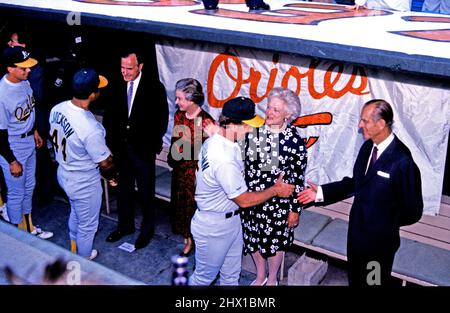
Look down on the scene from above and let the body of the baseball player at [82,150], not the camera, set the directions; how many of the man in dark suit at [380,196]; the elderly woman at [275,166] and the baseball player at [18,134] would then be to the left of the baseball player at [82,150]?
1

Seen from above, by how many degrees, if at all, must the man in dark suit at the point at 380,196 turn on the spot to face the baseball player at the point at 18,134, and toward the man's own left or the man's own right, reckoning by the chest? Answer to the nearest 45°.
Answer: approximately 45° to the man's own right

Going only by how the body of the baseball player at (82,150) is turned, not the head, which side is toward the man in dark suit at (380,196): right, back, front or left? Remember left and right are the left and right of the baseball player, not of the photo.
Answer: right

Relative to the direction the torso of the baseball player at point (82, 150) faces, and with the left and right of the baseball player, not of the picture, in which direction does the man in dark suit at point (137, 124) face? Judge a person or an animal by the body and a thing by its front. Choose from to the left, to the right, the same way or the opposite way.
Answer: the opposite way

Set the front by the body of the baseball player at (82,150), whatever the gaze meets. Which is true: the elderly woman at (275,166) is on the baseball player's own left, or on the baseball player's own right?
on the baseball player's own right

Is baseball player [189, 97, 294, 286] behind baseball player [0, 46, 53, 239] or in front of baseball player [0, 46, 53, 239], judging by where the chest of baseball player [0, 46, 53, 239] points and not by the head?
in front

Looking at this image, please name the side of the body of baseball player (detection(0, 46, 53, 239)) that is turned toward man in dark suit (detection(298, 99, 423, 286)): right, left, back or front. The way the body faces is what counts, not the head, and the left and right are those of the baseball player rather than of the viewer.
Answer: front

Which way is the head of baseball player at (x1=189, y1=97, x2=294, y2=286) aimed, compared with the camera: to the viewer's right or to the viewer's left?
to the viewer's right

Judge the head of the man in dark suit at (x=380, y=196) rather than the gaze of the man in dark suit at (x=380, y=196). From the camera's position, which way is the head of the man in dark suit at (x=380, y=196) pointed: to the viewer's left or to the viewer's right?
to the viewer's left

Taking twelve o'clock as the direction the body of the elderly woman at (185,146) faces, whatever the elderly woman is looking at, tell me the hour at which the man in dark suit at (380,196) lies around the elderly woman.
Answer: The man in dark suit is roughly at 9 o'clock from the elderly woman.

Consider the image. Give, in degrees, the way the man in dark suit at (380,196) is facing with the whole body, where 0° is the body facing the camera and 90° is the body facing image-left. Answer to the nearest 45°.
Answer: approximately 45°
